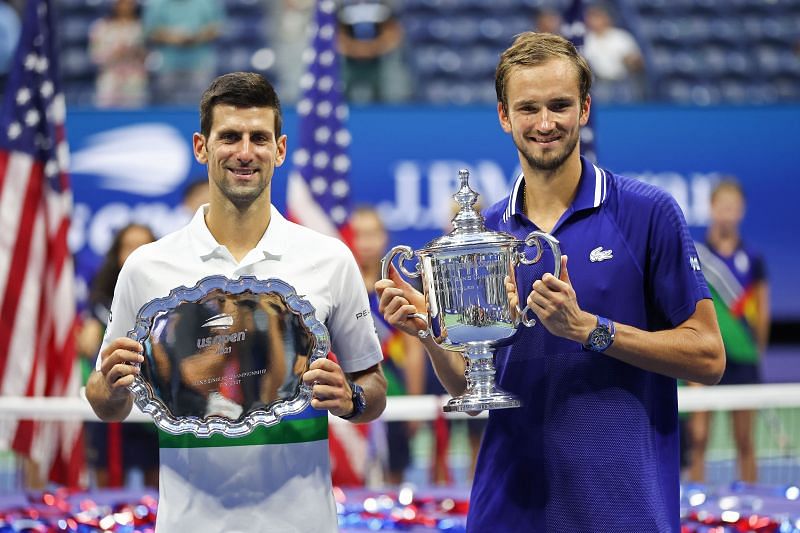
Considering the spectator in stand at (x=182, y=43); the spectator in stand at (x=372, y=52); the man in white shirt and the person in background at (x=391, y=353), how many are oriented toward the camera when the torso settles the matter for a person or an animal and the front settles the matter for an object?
4

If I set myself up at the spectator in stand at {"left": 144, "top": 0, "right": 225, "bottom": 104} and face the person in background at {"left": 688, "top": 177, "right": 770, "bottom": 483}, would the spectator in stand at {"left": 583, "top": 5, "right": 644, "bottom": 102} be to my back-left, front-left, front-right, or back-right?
front-left

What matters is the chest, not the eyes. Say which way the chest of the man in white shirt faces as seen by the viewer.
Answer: toward the camera

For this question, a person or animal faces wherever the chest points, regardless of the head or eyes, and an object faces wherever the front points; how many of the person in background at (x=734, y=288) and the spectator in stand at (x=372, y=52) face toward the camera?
2

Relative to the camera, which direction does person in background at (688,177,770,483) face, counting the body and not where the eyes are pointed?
toward the camera

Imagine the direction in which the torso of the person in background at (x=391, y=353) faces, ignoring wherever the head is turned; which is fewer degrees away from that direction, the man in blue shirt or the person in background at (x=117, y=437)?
the man in blue shirt

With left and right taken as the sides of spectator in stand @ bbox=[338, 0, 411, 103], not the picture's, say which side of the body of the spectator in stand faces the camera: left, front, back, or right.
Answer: front

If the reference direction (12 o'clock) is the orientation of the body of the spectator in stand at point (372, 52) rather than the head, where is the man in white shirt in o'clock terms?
The man in white shirt is roughly at 12 o'clock from the spectator in stand.

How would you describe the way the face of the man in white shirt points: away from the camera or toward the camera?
toward the camera

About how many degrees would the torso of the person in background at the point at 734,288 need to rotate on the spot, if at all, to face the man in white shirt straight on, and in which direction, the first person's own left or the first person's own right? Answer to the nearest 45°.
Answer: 0° — they already face them

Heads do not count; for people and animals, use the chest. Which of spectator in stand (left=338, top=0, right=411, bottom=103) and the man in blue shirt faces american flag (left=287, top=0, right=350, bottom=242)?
the spectator in stand

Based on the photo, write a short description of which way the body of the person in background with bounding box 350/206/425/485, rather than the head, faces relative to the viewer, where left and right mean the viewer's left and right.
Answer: facing the viewer

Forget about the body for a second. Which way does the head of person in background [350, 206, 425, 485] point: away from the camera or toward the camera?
toward the camera

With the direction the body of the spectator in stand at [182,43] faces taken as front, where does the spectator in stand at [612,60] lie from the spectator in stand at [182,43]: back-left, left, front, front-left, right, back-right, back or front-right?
left

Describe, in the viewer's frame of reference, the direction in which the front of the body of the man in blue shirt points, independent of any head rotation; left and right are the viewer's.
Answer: facing the viewer and to the left of the viewer

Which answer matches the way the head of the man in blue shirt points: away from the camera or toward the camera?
toward the camera

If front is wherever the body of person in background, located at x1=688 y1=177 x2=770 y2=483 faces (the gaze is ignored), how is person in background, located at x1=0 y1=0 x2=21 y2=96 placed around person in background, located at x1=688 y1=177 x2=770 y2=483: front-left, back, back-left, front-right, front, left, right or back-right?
right
